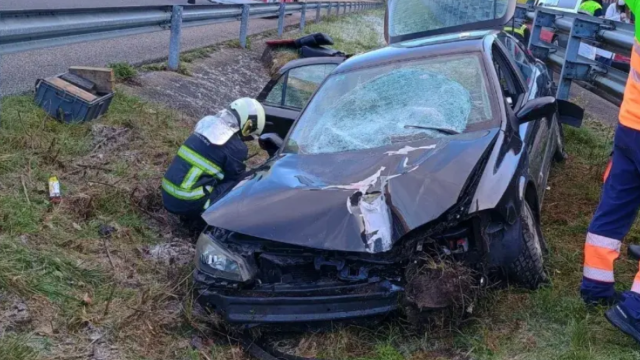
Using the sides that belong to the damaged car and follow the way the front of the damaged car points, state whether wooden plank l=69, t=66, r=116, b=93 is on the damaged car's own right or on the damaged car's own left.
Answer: on the damaged car's own right

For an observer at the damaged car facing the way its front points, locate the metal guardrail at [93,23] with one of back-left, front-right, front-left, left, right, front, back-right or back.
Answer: right

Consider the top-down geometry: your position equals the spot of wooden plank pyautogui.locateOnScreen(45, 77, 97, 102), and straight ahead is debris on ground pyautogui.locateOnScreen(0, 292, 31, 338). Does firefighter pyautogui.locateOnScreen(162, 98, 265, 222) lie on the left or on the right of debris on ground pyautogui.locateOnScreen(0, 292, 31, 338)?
left

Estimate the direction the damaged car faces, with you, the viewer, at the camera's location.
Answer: facing the viewer and to the left of the viewer

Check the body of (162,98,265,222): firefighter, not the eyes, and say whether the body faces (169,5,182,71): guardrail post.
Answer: no

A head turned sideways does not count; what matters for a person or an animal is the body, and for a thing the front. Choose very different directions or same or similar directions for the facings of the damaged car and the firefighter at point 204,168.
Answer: very different directions

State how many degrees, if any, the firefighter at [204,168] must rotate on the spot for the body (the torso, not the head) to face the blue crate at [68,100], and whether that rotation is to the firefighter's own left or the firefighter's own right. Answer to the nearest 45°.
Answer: approximately 90° to the firefighter's own left

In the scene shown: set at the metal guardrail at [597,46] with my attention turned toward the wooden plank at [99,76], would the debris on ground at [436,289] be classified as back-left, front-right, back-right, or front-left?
front-left

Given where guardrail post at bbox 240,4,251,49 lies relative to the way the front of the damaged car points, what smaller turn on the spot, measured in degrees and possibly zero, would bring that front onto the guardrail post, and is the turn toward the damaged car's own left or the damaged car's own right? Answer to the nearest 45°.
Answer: approximately 135° to the damaged car's own right

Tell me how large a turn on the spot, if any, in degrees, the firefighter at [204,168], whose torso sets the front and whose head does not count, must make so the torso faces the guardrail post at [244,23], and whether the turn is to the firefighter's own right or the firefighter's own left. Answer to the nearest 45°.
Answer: approximately 45° to the firefighter's own left

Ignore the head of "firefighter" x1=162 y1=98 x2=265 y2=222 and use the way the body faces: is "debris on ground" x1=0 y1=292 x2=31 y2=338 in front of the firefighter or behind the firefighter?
behind

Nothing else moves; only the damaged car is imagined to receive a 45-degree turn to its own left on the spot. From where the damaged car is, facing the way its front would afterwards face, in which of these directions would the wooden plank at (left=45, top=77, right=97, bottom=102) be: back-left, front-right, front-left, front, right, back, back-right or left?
back-right

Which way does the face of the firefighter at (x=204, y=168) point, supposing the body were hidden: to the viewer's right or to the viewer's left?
to the viewer's right

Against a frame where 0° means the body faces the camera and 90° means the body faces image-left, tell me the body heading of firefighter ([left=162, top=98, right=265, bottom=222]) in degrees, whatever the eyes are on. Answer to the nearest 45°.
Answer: approximately 225°

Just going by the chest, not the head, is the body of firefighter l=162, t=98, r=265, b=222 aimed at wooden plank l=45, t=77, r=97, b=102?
no
